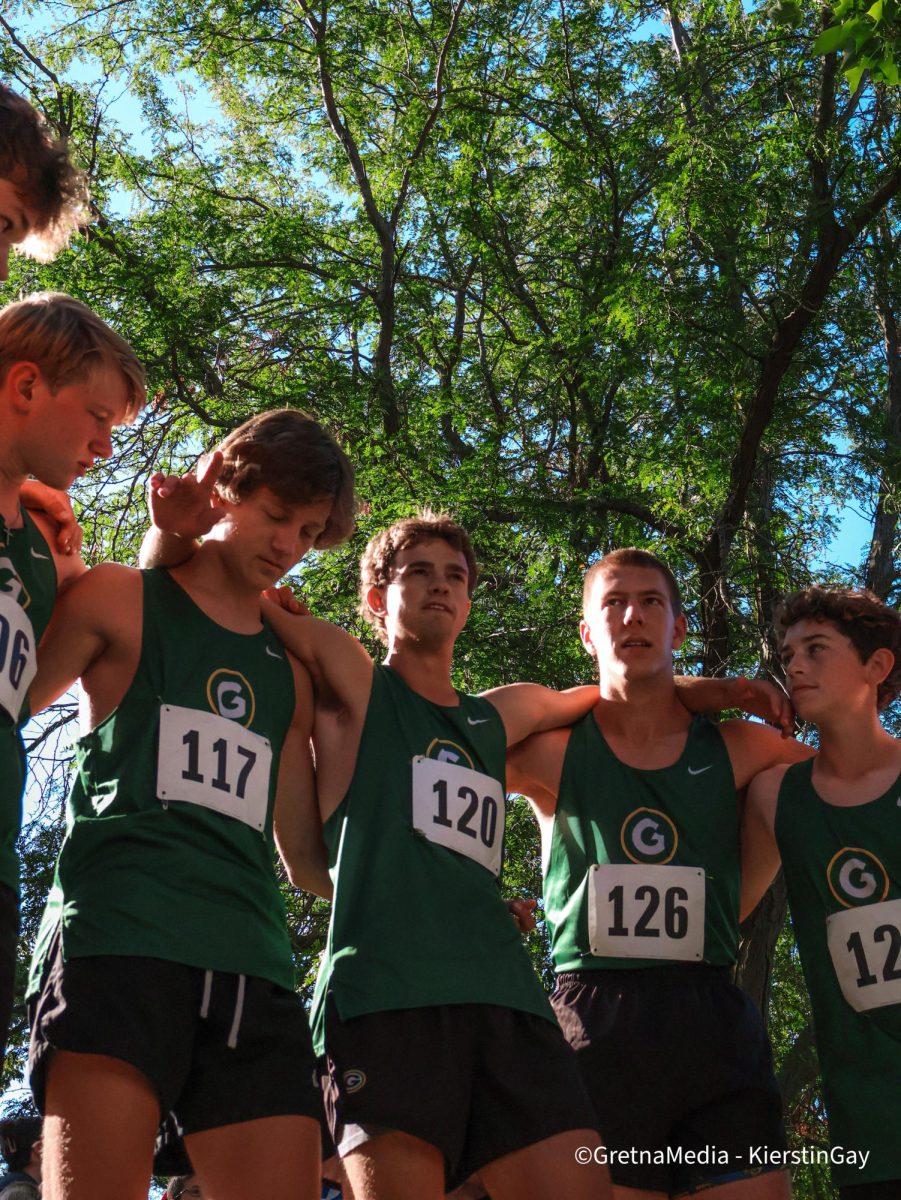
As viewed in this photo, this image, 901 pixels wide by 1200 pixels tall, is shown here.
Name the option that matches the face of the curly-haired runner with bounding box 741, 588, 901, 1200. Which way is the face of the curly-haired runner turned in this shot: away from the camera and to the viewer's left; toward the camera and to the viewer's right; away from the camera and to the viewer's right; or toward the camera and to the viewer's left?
toward the camera and to the viewer's left

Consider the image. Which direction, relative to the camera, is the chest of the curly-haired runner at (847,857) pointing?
toward the camera
